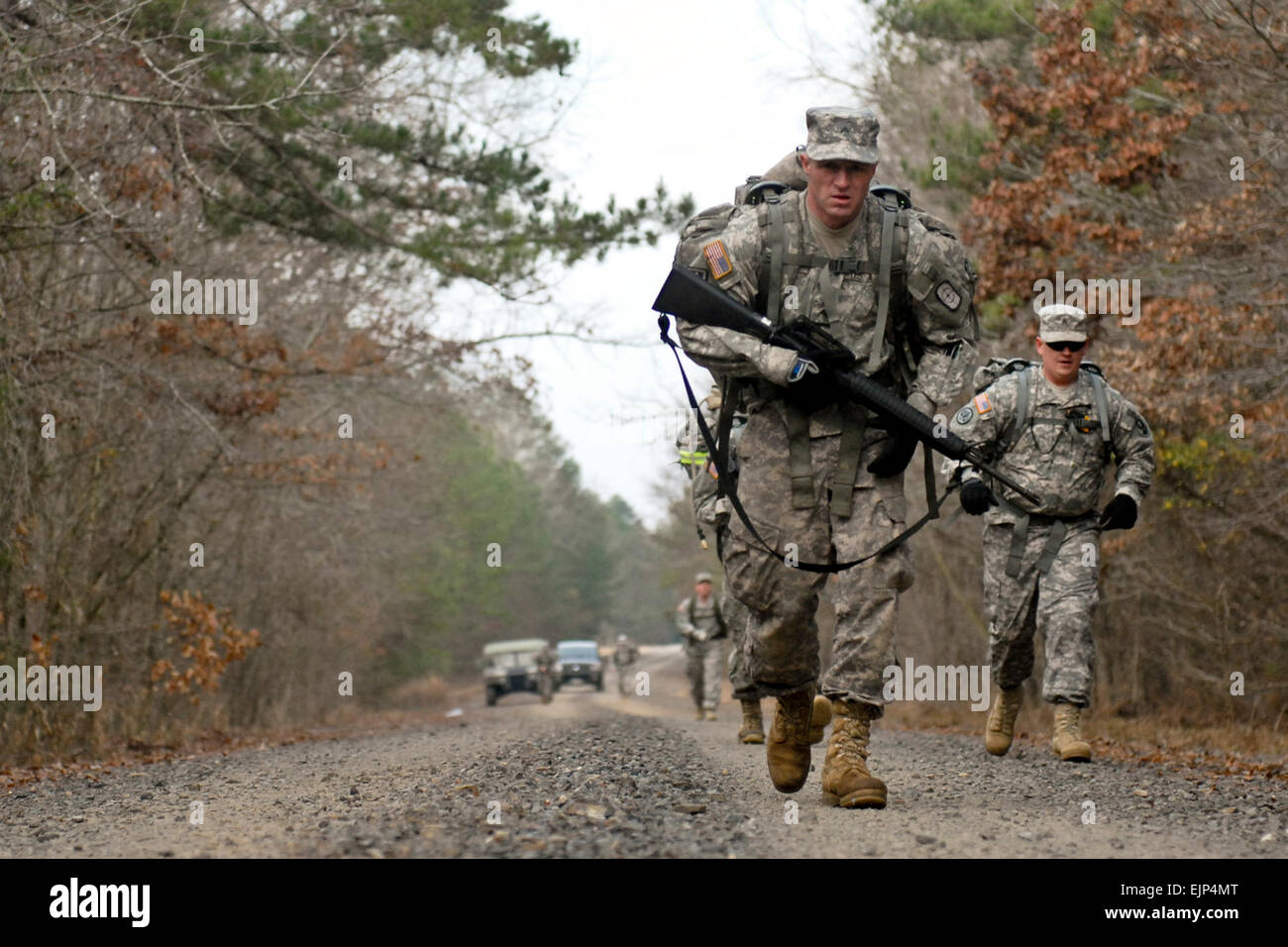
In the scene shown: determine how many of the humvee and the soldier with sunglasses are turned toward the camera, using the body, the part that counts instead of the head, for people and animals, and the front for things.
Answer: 2

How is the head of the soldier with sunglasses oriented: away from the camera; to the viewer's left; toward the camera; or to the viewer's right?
toward the camera

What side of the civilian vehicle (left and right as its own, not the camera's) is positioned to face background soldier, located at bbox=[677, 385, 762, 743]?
front

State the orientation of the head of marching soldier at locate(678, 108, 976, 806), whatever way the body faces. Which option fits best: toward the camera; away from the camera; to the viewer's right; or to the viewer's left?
toward the camera

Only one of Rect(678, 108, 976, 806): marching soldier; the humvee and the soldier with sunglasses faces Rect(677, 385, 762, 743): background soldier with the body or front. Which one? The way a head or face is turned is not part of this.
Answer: the humvee

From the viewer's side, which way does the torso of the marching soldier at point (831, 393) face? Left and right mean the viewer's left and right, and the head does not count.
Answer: facing the viewer

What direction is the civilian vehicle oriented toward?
toward the camera

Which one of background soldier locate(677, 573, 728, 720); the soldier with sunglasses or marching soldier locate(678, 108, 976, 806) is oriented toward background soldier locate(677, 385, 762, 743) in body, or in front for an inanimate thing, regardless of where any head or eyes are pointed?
background soldier locate(677, 573, 728, 720)

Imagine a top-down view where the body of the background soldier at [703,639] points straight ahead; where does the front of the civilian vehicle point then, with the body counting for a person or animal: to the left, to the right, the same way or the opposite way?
the same way

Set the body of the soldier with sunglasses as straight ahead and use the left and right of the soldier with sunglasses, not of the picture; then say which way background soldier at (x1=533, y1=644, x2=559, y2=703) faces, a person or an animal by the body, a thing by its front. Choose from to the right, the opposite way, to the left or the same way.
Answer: the same way

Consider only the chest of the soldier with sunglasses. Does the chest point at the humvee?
no

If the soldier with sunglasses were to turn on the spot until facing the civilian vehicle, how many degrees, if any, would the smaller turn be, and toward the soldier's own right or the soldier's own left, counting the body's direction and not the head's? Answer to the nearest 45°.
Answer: approximately 180°

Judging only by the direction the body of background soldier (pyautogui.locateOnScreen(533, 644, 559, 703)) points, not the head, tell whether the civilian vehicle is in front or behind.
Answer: behind

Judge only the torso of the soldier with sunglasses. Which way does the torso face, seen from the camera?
toward the camera

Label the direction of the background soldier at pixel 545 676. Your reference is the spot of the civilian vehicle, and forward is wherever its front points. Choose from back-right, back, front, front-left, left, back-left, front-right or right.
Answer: front

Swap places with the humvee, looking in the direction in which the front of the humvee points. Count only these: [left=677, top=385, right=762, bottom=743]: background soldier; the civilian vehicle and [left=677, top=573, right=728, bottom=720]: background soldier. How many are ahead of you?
2
